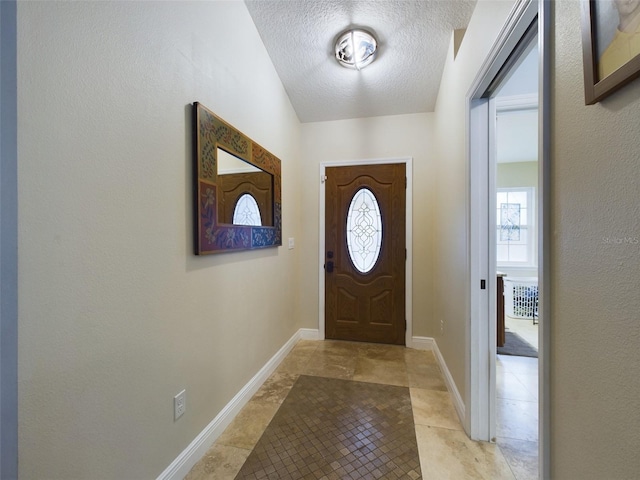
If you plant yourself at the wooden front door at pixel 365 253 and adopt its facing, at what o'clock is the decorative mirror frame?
The decorative mirror frame is roughly at 1 o'clock from the wooden front door.

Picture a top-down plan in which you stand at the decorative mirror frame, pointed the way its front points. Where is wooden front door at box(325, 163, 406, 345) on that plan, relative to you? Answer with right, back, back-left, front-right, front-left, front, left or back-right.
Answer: left

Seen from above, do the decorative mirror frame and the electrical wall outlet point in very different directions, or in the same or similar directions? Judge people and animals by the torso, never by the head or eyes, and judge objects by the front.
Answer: same or similar directions

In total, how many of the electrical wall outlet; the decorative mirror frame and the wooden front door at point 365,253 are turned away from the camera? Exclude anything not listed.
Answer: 0

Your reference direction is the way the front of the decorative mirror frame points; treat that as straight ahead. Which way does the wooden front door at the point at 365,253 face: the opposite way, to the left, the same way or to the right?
to the right

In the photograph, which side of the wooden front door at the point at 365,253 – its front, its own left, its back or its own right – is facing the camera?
front

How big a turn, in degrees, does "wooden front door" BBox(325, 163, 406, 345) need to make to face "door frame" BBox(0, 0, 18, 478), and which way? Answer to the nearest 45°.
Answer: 0° — it already faces it

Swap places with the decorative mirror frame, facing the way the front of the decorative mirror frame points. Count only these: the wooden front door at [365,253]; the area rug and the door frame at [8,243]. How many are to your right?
1

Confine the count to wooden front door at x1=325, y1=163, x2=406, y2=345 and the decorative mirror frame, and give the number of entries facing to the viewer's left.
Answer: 0
